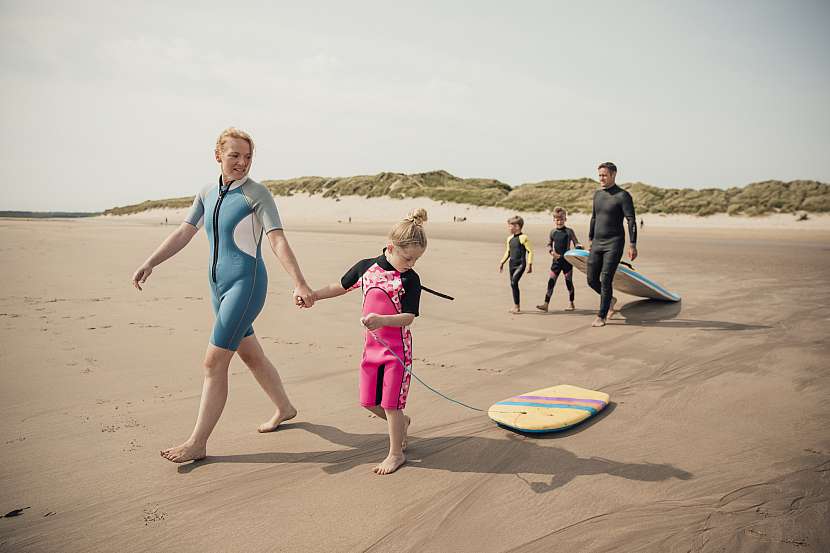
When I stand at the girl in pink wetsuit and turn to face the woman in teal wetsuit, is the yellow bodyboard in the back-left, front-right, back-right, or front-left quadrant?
back-right

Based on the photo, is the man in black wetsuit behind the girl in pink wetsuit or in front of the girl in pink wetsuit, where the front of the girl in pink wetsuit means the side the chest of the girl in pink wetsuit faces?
behind

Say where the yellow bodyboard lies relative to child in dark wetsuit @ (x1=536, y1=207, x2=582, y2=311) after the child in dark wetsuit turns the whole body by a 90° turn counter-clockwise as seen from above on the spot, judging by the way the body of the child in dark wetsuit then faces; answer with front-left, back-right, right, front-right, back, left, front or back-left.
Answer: front-right

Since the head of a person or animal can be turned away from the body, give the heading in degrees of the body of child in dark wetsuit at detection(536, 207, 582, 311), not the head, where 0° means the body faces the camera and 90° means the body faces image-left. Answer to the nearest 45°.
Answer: approximately 45°

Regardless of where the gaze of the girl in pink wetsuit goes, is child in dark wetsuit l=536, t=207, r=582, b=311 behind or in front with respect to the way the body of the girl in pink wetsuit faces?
behind

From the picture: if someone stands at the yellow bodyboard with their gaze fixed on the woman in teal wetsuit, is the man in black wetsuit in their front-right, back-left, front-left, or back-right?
back-right

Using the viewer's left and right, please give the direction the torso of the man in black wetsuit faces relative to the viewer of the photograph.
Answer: facing the viewer and to the left of the viewer

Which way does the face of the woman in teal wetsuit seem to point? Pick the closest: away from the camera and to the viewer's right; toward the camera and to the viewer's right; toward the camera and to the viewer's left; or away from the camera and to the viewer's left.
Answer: toward the camera and to the viewer's right

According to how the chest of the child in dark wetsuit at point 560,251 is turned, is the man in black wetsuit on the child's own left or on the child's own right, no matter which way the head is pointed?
on the child's own left

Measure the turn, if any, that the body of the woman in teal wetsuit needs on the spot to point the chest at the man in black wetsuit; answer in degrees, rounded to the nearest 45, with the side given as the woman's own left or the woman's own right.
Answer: approximately 180°

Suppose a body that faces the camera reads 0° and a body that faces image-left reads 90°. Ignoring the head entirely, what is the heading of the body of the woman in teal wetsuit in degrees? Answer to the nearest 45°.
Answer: approximately 45°

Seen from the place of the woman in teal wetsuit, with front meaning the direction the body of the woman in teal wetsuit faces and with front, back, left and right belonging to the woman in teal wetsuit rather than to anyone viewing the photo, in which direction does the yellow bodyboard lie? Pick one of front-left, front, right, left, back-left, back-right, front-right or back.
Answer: back-left

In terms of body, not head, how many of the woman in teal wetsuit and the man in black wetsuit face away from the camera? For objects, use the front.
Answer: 0
